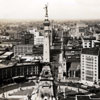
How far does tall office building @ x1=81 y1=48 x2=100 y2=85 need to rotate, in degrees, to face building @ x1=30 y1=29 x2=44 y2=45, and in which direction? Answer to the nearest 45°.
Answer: approximately 90° to its right
